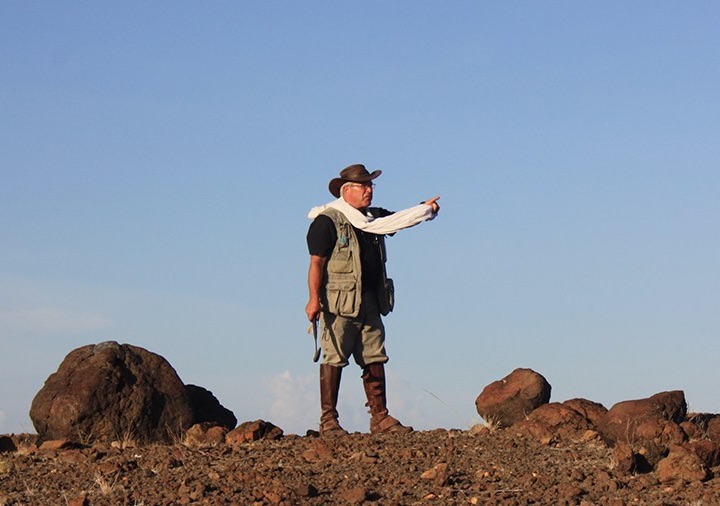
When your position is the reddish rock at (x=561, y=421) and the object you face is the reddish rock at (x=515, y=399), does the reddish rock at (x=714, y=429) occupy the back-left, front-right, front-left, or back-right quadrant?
back-right

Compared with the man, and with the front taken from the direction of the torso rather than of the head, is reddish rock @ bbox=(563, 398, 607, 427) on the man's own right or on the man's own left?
on the man's own left

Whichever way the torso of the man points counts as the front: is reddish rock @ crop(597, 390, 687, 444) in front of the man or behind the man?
in front

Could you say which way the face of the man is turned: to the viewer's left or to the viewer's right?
to the viewer's right

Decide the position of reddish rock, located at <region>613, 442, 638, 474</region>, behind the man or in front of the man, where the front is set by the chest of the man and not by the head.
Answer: in front

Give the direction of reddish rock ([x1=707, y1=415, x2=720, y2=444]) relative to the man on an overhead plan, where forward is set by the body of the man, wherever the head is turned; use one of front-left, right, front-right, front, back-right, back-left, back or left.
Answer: front-left

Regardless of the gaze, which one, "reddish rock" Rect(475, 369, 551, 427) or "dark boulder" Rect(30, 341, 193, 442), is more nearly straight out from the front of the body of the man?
the reddish rock

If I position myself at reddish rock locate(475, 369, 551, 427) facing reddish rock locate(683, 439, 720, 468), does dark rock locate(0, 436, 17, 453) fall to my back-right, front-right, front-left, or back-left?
back-right

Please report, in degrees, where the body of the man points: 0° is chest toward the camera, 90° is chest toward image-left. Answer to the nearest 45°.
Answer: approximately 315°

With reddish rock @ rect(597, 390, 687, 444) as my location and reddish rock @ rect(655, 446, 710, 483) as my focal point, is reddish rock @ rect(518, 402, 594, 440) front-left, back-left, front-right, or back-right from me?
back-right
